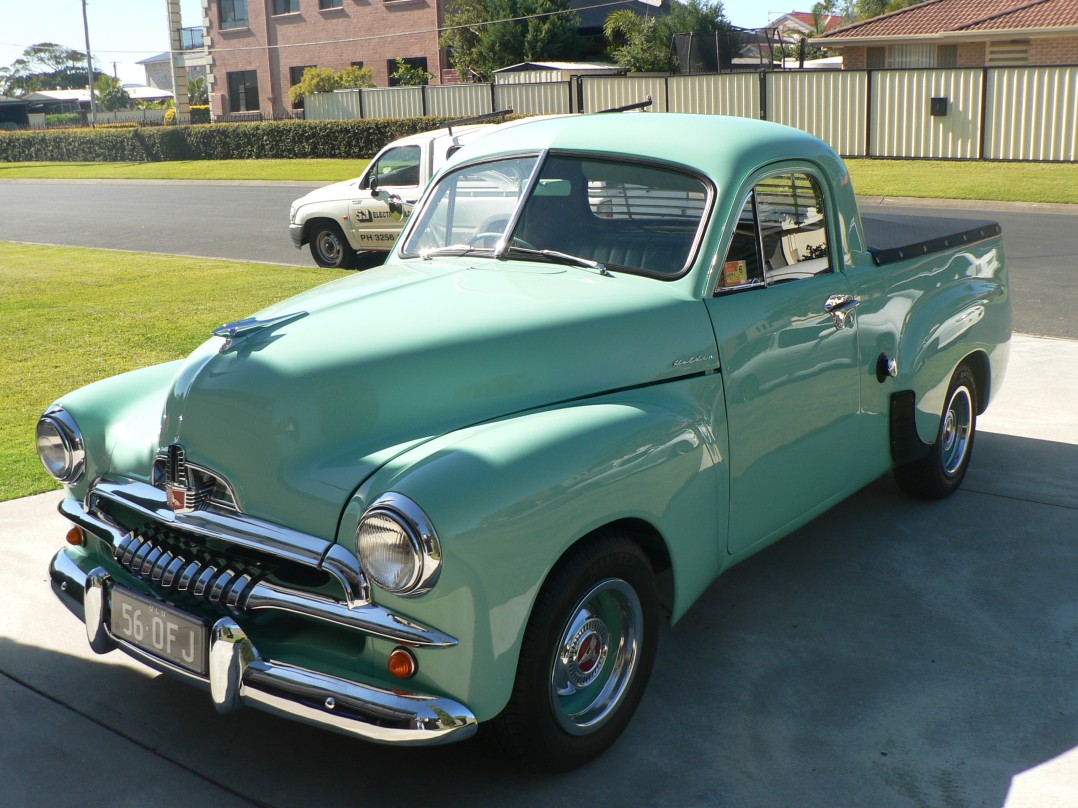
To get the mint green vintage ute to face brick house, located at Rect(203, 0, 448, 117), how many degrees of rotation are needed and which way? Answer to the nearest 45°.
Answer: approximately 135° to its right

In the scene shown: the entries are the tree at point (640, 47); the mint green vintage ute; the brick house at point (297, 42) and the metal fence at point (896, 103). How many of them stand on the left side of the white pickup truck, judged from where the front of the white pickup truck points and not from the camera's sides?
1

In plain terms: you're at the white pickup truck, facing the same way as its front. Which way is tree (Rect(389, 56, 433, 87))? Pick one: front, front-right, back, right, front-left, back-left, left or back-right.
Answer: right

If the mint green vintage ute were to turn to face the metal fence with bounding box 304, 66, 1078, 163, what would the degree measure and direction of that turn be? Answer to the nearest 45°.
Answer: approximately 135° to its right

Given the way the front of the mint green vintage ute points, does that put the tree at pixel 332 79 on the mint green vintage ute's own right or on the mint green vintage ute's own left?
on the mint green vintage ute's own right

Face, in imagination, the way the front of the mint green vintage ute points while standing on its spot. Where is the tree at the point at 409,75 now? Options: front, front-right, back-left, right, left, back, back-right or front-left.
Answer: back-right

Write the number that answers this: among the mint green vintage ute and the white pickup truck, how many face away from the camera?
0

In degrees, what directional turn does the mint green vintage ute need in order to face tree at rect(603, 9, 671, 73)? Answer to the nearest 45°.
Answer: approximately 135° to its right

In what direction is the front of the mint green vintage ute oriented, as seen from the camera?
facing the viewer and to the left of the viewer

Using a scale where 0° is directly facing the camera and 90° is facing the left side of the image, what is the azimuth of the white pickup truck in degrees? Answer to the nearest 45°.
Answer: approximately 90°

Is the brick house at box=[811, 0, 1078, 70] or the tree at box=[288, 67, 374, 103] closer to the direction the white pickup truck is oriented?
the tree

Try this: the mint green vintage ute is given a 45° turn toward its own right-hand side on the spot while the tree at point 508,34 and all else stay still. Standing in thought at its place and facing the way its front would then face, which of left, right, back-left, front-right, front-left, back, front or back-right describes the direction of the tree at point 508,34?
right

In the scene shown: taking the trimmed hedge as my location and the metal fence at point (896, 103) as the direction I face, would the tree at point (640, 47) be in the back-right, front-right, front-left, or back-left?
front-left

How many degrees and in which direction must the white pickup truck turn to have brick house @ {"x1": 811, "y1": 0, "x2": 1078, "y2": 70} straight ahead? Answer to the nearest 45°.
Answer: approximately 135° to its right

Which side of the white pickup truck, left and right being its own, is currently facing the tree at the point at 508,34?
right

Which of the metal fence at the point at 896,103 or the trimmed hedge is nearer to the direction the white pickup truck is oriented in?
the trimmed hedge
